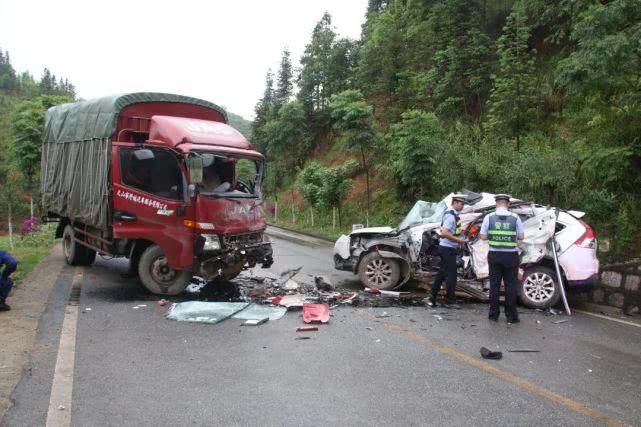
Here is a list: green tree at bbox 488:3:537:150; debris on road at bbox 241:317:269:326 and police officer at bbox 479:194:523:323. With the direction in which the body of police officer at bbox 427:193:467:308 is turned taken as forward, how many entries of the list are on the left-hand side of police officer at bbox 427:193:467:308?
1

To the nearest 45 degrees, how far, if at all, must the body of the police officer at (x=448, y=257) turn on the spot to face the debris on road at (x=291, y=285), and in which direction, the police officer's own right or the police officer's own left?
approximately 180°

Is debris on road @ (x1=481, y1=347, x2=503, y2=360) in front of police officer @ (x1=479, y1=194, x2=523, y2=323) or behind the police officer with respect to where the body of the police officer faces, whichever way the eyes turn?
behind

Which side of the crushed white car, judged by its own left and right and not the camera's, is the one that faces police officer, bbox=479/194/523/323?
left

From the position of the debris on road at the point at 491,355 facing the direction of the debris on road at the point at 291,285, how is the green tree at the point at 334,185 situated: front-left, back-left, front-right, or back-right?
front-right

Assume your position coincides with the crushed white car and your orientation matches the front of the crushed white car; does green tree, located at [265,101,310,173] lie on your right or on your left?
on your right

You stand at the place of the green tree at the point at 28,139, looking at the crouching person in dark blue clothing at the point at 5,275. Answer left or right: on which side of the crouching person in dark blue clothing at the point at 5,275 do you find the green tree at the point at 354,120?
left

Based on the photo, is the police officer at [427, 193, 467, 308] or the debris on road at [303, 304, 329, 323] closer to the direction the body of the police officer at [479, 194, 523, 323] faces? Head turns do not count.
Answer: the police officer

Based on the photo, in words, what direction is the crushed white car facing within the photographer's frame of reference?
facing to the left of the viewer

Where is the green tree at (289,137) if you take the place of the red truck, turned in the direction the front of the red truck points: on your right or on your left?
on your left

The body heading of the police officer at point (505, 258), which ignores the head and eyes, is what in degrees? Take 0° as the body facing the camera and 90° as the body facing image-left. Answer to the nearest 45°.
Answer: approximately 180°

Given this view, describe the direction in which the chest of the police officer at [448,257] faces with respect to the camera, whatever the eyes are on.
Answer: to the viewer's right

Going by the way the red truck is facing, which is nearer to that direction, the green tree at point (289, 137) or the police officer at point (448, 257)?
the police officer

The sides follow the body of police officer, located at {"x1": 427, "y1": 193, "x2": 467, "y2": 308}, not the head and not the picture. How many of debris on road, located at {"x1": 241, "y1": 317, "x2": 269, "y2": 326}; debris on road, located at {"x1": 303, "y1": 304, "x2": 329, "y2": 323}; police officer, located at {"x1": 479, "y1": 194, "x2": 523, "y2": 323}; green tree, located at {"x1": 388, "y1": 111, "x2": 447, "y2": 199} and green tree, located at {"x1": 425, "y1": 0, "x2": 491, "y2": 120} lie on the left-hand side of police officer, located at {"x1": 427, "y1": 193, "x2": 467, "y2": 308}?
2

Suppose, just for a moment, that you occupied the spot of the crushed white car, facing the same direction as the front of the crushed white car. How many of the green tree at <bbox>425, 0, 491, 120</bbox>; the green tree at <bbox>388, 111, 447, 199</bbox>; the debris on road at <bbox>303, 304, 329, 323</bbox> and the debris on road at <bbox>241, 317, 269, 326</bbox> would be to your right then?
2

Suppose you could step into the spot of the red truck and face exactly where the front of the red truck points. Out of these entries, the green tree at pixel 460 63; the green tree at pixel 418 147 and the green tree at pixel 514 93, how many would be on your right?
0
